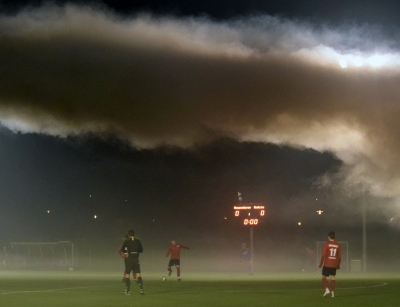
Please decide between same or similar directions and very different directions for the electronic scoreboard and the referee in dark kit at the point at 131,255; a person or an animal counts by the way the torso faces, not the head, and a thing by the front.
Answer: very different directions

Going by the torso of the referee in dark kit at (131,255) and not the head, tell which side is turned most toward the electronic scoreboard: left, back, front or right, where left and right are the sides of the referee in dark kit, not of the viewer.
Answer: front

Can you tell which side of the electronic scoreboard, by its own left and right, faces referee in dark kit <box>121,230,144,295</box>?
front

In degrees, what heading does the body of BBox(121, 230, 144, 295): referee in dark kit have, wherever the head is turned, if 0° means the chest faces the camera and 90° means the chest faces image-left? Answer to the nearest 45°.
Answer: approximately 180°

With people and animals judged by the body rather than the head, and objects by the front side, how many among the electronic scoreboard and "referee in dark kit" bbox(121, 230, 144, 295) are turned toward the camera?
1

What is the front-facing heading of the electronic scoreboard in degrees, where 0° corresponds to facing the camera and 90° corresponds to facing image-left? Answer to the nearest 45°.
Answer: approximately 0°
